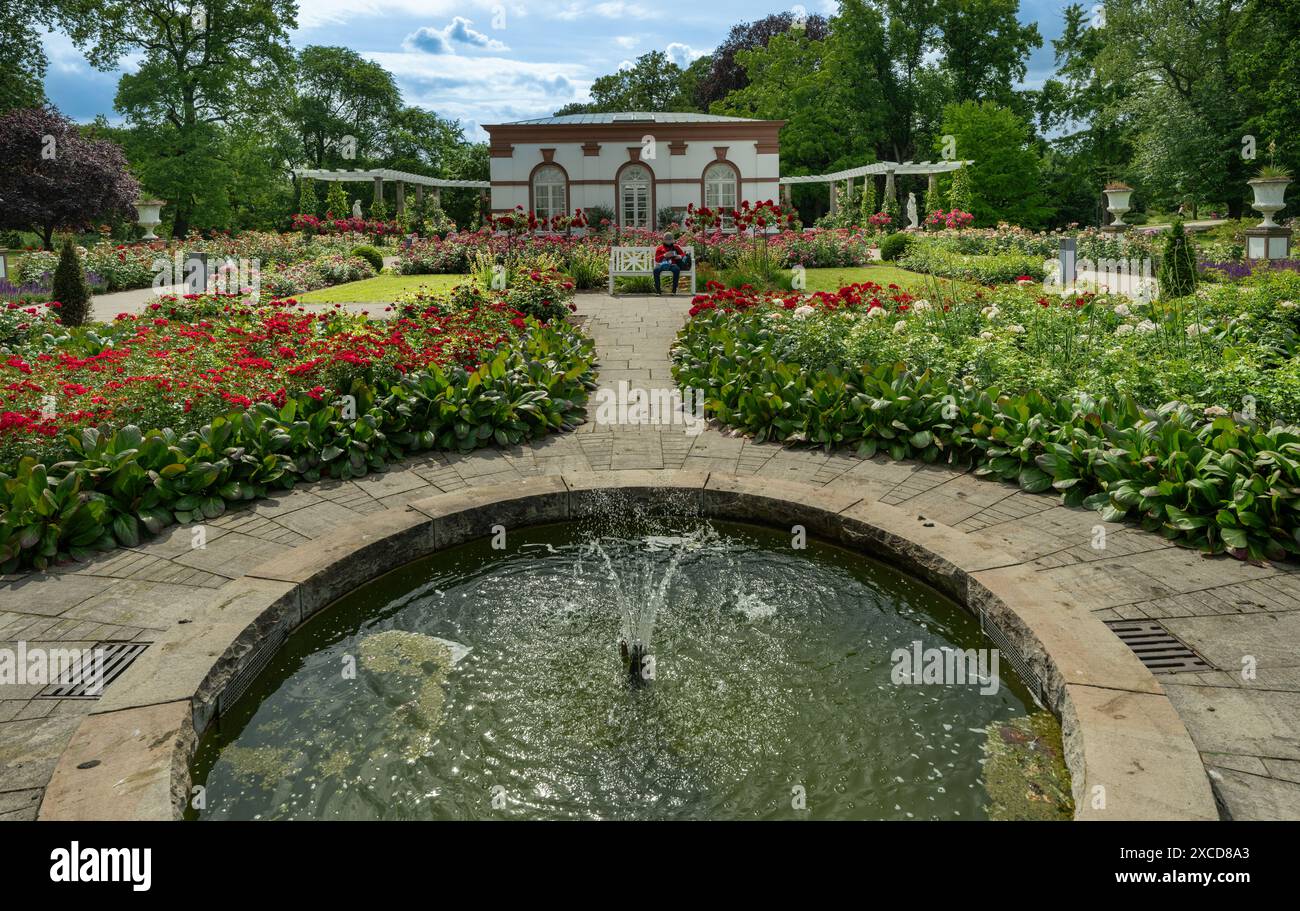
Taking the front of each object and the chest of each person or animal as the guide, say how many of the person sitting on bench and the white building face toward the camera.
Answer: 2

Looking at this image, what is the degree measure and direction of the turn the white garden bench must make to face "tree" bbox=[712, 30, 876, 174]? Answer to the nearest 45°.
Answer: approximately 180°

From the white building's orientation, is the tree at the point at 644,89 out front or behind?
behind

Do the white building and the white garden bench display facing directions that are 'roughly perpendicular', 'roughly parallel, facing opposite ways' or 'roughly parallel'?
roughly parallel

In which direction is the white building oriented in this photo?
toward the camera

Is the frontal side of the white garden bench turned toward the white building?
no

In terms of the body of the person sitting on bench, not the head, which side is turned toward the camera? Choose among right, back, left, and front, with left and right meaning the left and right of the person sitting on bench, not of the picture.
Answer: front

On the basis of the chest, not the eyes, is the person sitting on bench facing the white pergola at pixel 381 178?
no

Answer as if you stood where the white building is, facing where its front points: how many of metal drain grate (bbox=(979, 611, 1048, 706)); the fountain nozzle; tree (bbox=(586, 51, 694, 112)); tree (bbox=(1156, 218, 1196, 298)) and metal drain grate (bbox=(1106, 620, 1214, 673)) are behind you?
1

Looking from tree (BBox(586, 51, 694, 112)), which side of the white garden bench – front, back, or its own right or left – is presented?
back
